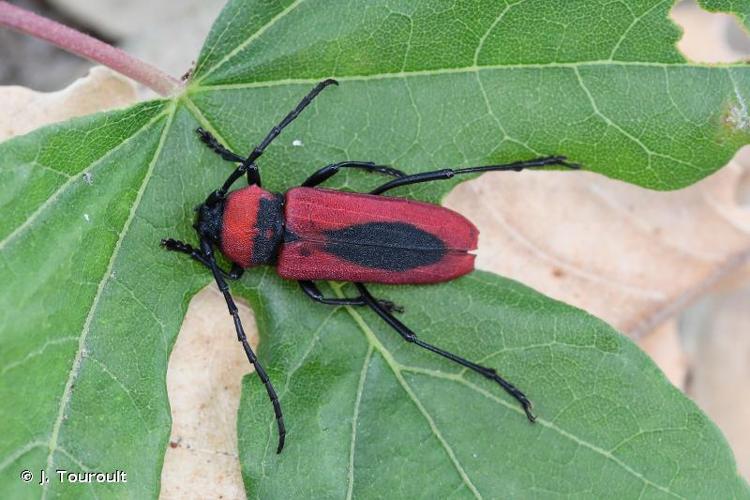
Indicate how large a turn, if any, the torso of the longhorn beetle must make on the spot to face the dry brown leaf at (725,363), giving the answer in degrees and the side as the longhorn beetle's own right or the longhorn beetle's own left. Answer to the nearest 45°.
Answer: approximately 135° to the longhorn beetle's own right

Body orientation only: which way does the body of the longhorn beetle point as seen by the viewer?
to the viewer's left

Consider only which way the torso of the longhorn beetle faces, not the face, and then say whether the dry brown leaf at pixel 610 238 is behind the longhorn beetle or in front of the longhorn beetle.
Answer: behind
